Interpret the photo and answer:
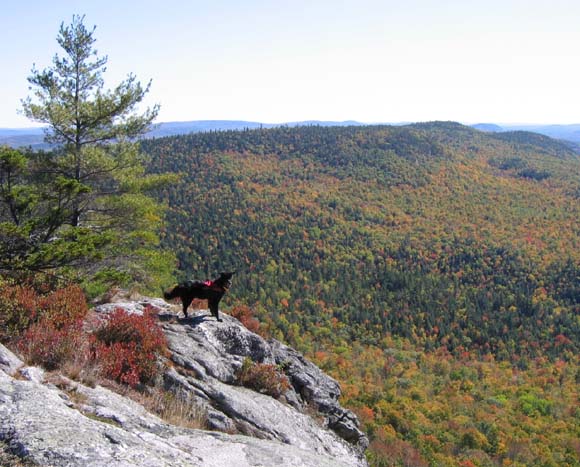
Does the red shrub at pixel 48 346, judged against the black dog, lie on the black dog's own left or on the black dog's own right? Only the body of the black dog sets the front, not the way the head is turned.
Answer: on the black dog's own right

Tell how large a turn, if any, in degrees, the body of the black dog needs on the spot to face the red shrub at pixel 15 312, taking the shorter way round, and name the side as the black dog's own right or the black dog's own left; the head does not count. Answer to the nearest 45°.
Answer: approximately 135° to the black dog's own right

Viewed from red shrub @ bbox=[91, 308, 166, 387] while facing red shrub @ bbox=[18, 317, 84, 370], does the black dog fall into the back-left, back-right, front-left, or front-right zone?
back-right

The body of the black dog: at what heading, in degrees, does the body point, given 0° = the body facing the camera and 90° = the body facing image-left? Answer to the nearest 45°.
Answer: approximately 270°

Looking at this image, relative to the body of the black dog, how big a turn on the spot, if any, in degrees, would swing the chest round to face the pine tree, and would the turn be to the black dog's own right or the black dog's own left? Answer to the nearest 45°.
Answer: approximately 135° to the black dog's own left
